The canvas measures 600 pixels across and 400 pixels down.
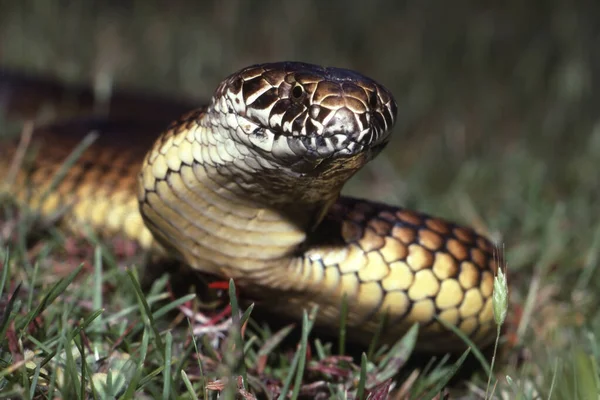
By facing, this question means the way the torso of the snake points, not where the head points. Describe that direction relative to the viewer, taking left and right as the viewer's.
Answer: facing the viewer and to the right of the viewer
